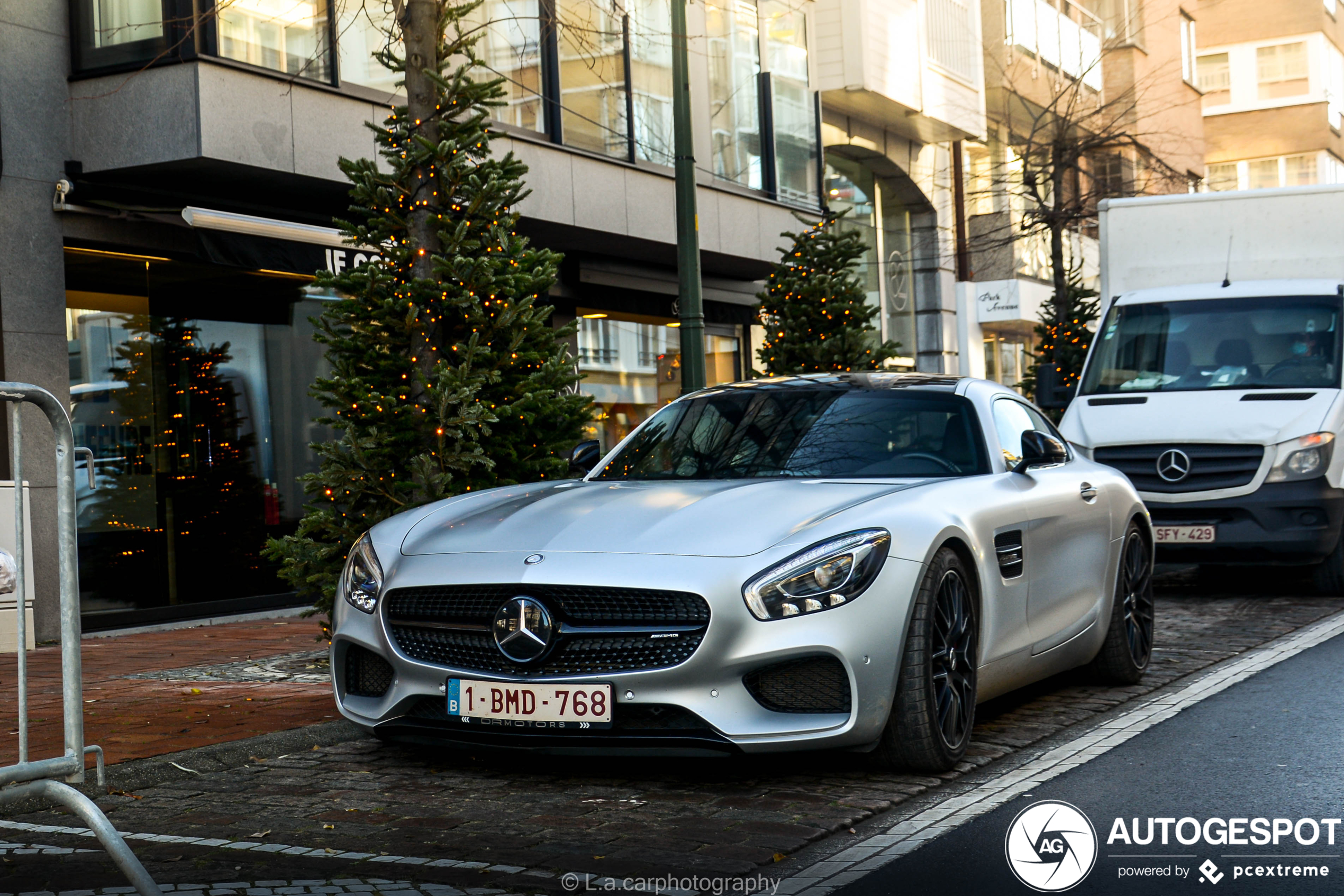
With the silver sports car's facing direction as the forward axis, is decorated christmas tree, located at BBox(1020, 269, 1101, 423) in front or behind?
behind

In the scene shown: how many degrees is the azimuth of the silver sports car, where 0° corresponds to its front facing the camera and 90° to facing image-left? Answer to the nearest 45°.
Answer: approximately 45°

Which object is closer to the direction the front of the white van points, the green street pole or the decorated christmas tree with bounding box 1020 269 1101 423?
the green street pole

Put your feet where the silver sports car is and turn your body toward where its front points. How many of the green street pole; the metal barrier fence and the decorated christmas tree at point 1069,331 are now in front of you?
1

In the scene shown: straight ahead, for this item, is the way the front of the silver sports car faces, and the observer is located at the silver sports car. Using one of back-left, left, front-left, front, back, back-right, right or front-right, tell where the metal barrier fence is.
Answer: front

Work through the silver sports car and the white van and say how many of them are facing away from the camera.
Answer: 0

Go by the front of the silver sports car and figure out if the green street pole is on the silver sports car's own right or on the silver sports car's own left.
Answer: on the silver sports car's own right

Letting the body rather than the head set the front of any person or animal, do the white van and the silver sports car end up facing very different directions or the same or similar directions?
same or similar directions

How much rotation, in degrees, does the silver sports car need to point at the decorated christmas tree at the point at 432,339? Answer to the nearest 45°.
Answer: approximately 90° to its right

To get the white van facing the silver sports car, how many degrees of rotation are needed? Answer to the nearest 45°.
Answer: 0° — it already faces it

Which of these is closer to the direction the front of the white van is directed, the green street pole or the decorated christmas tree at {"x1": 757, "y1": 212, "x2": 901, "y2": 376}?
the green street pole

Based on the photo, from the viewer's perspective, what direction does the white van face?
toward the camera

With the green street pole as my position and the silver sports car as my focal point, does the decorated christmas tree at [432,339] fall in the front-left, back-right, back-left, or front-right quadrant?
front-right

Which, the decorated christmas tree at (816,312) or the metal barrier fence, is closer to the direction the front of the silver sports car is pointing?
the metal barrier fence

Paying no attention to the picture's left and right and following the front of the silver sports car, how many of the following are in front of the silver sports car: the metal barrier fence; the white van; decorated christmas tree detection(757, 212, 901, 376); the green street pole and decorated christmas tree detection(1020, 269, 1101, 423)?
1

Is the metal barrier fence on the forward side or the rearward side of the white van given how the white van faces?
on the forward side

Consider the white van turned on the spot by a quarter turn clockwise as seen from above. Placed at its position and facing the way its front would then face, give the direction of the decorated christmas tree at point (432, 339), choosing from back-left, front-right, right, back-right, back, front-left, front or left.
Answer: front-left

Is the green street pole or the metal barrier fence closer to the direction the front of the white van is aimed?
the metal barrier fence
